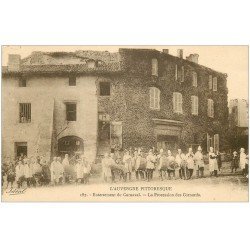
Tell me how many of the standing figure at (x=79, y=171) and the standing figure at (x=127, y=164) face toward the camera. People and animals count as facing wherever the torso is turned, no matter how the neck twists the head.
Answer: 2

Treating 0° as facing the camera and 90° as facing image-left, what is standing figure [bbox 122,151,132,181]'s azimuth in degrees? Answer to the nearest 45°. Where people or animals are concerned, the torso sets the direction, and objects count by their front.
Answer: approximately 0°

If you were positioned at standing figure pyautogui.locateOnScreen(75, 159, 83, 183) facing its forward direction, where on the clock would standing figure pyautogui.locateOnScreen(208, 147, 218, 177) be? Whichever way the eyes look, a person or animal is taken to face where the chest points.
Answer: standing figure pyautogui.locateOnScreen(208, 147, 218, 177) is roughly at 9 o'clock from standing figure pyautogui.locateOnScreen(75, 159, 83, 183).

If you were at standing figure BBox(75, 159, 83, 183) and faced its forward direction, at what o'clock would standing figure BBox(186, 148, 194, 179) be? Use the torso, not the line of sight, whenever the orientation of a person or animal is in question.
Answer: standing figure BBox(186, 148, 194, 179) is roughly at 9 o'clock from standing figure BBox(75, 159, 83, 183).

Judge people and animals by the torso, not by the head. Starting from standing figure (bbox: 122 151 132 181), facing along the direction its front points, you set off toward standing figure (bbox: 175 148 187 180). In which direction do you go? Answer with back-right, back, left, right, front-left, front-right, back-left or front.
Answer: left

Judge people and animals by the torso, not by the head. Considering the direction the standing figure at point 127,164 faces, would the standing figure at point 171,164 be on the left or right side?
on its left

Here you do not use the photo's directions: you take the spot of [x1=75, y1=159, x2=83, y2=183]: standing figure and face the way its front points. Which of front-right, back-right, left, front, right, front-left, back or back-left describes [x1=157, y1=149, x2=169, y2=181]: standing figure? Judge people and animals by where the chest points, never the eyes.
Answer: left

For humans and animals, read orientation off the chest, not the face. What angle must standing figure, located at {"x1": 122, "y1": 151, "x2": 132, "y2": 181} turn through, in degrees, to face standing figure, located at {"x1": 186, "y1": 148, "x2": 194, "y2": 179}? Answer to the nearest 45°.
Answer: approximately 90° to its left

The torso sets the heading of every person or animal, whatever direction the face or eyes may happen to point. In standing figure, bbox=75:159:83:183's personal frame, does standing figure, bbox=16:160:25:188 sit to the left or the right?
on its right
